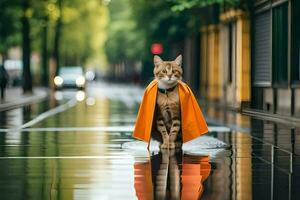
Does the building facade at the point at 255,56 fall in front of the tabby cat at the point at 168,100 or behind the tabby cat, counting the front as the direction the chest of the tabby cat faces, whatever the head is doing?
behind

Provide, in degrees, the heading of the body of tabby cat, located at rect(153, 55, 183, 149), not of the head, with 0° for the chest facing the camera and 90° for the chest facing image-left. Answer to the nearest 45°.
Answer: approximately 0°

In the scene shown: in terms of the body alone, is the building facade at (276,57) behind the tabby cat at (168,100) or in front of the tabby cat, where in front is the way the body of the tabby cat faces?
behind
